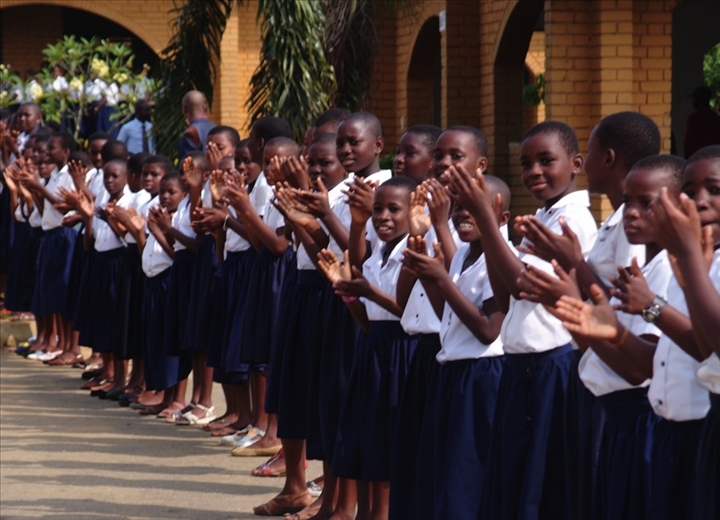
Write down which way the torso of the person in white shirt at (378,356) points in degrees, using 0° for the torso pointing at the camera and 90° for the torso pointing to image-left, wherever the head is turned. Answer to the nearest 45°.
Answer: approximately 45°

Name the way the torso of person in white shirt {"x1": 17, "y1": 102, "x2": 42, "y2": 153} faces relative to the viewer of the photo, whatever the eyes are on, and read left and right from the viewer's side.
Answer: facing the viewer and to the left of the viewer

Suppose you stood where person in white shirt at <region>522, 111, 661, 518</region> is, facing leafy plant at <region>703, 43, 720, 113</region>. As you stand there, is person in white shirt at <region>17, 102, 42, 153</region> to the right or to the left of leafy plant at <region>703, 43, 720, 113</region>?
left

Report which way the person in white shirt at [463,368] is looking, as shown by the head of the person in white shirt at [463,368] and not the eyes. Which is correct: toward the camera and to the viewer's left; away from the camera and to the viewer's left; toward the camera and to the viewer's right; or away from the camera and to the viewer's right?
toward the camera and to the viewer's left

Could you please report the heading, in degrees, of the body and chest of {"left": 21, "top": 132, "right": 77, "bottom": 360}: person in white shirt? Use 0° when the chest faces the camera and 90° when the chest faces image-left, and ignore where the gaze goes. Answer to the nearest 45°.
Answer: approximately 90°

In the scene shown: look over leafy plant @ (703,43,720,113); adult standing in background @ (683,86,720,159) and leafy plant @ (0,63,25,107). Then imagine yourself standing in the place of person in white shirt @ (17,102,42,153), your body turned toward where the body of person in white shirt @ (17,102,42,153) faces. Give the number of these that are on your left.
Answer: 2

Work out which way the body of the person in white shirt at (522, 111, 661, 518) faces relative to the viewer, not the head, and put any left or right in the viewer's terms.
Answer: facing to the left of the viewer

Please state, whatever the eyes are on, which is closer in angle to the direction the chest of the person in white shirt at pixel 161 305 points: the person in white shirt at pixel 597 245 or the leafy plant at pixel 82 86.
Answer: the person in white shirt

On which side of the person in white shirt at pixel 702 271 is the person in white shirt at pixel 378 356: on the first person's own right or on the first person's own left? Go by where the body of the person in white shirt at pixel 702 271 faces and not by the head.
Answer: on the first person's own right
